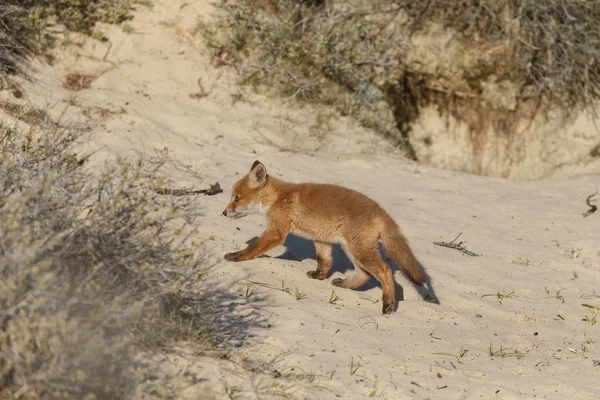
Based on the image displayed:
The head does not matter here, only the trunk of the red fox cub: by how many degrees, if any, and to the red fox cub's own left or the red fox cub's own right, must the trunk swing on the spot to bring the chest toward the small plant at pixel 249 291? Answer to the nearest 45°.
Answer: approximately 45° to the red fox cub's own left

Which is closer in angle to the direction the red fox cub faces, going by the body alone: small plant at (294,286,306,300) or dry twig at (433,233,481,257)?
the small plant

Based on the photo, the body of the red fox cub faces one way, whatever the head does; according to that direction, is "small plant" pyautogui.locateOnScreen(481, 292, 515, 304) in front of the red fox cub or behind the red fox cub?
behind

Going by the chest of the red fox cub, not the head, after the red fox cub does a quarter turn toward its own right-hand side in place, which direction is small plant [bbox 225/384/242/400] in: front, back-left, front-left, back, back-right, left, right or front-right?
back

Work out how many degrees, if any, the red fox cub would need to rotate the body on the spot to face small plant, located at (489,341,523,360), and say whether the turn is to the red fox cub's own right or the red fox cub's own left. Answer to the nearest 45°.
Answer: approximately 135° to the red fox cub's own left

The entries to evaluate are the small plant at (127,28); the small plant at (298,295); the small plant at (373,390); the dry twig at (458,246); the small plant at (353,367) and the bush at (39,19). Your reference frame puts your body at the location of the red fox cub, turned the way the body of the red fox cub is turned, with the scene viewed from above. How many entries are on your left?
3

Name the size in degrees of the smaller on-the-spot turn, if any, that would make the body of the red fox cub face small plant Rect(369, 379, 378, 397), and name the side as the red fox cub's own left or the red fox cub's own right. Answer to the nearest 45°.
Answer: approximately 90° to the red fox cub's own left

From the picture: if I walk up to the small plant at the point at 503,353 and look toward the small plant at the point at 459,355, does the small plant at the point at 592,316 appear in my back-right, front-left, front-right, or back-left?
back-right

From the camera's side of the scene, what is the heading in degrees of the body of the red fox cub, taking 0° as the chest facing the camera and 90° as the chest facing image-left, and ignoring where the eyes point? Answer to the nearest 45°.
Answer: approximately 90°

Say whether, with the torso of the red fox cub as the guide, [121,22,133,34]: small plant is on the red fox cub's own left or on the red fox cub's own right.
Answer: on the red fox cub's own right

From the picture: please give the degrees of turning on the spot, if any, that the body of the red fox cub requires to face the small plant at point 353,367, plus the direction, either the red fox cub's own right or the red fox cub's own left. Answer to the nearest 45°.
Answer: approximately 90° to the red fox cub's own left

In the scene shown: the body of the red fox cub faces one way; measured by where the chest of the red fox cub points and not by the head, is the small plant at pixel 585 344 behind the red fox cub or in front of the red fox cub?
behind

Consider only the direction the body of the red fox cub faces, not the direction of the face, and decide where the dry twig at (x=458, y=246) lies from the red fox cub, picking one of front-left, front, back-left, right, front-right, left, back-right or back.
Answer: back-right

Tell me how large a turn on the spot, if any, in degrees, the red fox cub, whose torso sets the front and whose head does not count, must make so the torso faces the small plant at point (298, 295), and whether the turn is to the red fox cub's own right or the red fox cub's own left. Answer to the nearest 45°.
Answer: approximately 90° to the red fox cub's own left
